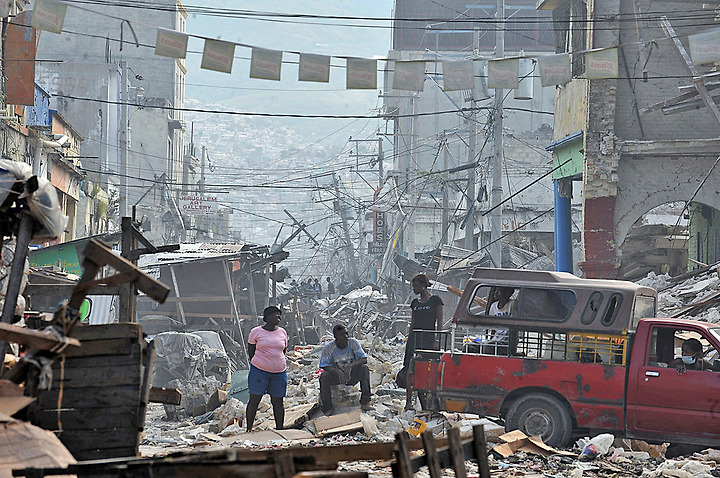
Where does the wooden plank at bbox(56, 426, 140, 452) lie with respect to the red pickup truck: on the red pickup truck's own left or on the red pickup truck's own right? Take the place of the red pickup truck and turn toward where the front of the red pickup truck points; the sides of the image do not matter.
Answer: on the red pickup truck's own right

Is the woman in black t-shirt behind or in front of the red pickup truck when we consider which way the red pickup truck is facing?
behind

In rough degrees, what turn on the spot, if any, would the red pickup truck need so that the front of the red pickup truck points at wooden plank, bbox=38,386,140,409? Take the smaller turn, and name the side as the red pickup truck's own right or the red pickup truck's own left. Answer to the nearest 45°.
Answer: approximately 135° to the red pickup truck's own right

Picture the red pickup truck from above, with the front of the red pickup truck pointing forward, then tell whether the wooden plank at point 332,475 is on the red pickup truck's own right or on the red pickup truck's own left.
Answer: on the red pickup truck's own right

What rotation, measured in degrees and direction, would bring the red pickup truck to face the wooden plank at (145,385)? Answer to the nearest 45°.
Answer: approximately 135° to its right

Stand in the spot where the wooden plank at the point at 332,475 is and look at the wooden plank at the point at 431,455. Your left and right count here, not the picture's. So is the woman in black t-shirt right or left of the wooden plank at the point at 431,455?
left

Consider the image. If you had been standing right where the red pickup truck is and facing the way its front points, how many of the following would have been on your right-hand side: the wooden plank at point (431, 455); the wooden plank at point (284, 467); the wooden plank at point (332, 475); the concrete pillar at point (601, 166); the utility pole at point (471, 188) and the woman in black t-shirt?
3

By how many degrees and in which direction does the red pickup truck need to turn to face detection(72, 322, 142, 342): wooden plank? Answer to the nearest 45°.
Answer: approximately 135° to its right

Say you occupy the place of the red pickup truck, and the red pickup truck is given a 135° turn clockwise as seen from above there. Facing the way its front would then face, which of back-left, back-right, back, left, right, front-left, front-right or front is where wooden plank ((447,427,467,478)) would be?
front-left

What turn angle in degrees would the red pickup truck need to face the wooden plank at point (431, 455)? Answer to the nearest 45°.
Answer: approximately 90° to its right

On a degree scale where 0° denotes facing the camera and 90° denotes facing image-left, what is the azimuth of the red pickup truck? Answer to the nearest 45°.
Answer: approximately 270°

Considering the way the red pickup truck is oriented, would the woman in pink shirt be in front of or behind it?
behind

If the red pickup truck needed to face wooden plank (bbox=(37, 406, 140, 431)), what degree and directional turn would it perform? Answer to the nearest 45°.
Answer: approximately 135° to its right
